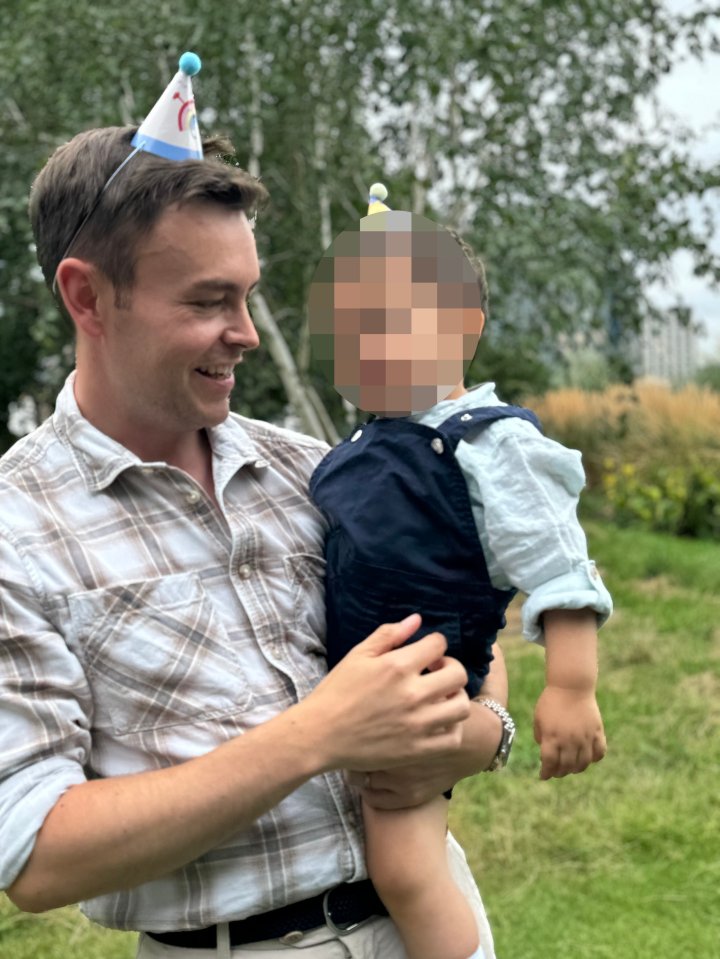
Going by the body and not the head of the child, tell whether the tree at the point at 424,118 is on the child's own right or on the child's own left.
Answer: on the child's own right

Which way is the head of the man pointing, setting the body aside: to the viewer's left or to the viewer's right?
to the viewer's right

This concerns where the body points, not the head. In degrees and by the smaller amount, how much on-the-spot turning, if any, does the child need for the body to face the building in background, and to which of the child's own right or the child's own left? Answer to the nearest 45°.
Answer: approximately 135° to the child's own right

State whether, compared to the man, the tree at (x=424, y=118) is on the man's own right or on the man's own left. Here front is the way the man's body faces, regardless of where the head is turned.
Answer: on the man's own left

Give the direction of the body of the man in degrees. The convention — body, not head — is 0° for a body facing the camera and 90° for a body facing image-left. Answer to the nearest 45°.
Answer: approximately 315°

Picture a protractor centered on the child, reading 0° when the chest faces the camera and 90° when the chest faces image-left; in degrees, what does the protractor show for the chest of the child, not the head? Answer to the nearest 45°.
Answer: approximately 45°
